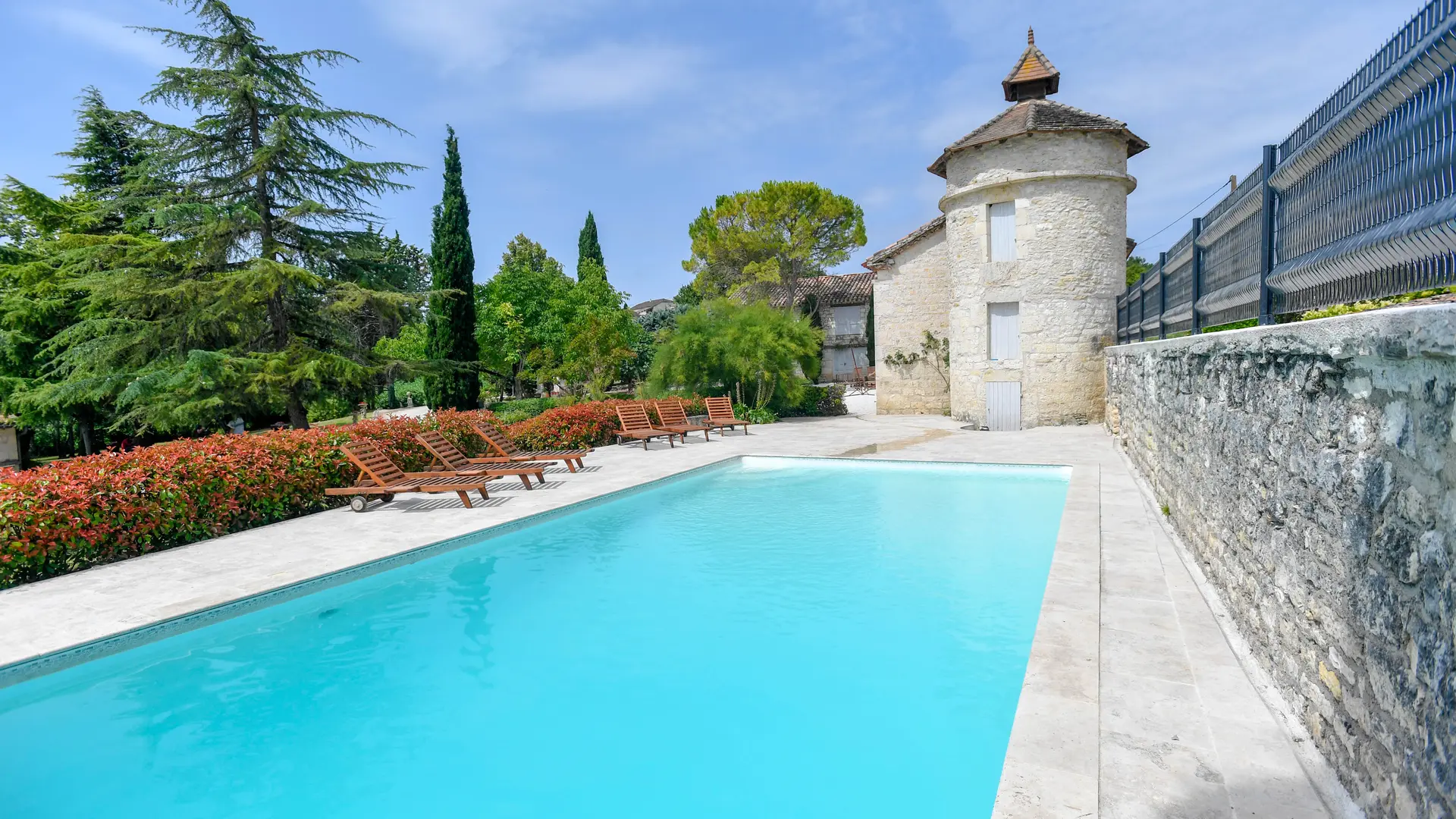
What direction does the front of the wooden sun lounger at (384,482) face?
to the viewer's right

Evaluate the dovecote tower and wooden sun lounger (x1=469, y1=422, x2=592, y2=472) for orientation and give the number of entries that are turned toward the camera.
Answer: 1

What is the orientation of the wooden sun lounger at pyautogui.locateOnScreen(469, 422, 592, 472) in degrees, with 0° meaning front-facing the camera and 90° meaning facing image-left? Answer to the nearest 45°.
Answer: approximately 270°

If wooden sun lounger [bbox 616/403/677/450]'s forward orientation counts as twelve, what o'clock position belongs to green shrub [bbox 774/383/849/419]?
The green shrub is roughly at 9 o'clock from the wooden sun lounger.

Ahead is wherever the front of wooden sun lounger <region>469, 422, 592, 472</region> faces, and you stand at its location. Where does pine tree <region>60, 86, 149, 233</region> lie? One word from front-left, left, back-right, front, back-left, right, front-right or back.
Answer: back-left

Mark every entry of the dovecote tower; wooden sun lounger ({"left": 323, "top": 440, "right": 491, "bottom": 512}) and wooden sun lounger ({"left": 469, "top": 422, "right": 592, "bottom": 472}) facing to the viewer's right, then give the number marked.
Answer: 2

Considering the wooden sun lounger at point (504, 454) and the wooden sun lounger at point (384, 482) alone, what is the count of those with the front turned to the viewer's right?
2

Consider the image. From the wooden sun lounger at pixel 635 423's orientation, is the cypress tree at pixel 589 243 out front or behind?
behind

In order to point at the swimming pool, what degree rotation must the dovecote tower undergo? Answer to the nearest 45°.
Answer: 0° — it already faces it

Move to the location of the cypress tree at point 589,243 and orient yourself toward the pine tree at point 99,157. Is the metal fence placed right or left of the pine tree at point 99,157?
left

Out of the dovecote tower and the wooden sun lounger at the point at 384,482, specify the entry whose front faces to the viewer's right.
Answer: the wooden sun lounger

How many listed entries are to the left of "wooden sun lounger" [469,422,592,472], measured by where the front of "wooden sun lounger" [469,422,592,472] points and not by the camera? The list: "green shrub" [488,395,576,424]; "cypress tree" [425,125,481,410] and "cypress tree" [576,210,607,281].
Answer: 3

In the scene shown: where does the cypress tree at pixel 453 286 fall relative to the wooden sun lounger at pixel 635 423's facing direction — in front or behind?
behind

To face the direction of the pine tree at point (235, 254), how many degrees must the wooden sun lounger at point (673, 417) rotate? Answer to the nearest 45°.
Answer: approximately 135° to its right

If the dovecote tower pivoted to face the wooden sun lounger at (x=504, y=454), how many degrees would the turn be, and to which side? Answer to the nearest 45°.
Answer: approximately 45° to its right

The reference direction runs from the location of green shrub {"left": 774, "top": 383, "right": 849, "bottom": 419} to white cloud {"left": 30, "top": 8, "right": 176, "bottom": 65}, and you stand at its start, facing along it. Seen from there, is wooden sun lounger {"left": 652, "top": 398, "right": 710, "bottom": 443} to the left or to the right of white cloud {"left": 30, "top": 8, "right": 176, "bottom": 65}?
left

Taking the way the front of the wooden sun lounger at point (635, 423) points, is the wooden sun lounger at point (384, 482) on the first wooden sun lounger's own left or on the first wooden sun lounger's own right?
on the first wooden sun lounger's own right
